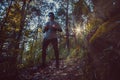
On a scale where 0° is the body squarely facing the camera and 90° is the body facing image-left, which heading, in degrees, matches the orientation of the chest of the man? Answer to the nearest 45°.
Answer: approximately 0°
